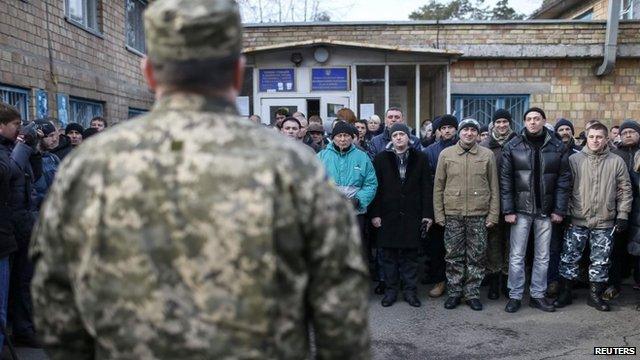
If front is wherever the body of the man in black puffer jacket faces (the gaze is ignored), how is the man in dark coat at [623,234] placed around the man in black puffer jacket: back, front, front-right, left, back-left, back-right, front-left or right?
back-left

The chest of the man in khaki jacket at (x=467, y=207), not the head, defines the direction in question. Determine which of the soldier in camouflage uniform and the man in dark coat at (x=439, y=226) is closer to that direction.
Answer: the soldier in camouflage uniform

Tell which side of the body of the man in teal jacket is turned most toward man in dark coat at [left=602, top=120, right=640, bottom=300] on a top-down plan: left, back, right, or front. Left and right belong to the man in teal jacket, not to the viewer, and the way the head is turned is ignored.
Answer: left
